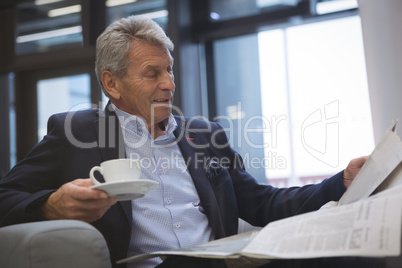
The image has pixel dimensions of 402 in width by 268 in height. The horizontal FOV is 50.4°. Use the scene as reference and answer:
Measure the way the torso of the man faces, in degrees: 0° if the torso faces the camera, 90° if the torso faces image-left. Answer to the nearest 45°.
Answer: approximately 315°

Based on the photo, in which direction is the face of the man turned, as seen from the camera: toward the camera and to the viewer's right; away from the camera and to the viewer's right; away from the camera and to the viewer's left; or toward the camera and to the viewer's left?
toward the camera and to the viewer's right
